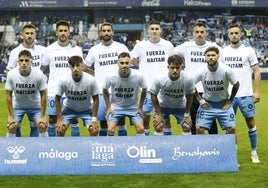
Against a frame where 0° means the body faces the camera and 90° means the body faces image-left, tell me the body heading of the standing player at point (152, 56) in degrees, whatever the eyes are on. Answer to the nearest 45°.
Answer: approximately 0°

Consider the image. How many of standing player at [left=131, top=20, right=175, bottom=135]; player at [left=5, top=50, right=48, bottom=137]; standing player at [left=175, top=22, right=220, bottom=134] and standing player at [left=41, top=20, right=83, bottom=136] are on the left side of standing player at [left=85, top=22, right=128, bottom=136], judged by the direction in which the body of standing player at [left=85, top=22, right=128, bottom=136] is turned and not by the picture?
2

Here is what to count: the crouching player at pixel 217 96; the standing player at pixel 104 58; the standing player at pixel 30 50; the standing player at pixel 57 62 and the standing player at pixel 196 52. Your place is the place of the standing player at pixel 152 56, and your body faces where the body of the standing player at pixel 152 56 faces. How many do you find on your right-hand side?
3

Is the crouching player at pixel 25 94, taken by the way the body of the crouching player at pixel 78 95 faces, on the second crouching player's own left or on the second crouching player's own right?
on the second crouching player's own right

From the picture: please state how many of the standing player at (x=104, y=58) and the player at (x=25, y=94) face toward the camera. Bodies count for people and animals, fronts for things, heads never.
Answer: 2

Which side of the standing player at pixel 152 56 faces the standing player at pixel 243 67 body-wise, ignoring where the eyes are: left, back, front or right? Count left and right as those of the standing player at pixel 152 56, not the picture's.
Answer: left

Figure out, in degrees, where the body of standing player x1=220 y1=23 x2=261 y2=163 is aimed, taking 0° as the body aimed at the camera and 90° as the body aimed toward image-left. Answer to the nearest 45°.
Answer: approximately 0°

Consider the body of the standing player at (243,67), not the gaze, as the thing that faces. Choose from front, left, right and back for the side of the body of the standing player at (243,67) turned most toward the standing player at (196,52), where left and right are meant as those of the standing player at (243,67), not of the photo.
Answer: right

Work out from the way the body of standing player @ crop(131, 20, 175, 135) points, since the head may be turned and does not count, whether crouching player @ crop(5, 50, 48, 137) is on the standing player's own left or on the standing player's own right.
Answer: on the standing player's own right
